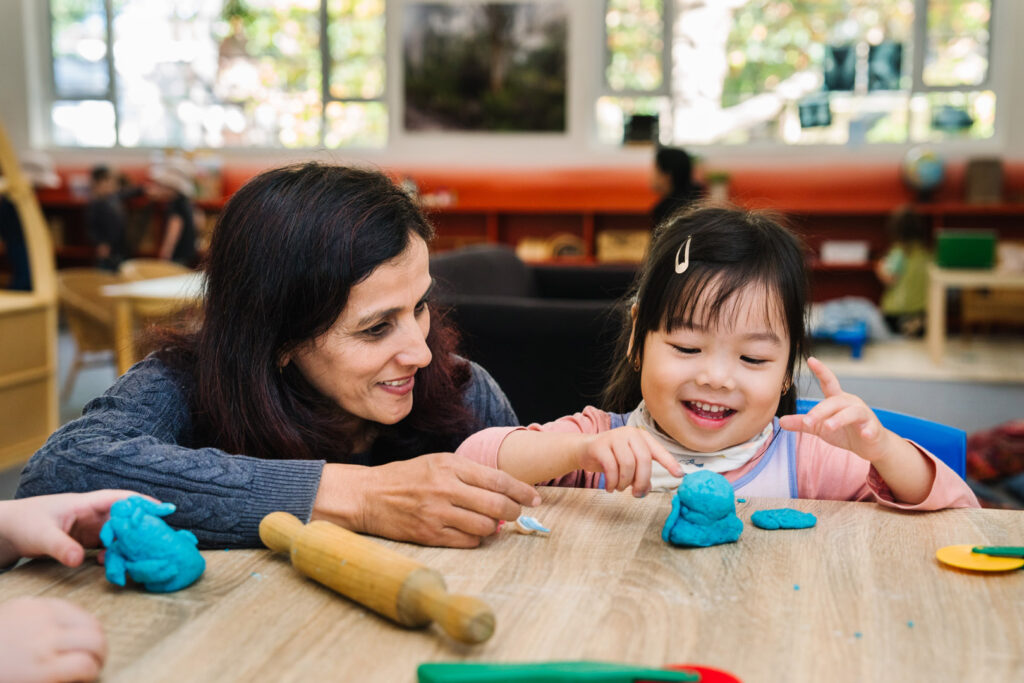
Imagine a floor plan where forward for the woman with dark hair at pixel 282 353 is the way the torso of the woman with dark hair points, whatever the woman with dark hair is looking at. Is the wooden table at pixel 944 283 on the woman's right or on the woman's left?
on the woman's left

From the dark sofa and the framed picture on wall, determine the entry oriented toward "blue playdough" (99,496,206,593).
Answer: the framed picture on wall

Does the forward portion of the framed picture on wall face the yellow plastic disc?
yes

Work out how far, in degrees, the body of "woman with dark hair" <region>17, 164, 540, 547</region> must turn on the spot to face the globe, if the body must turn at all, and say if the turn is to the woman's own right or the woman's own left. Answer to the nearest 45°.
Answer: approximately 90° to the woman's own left
